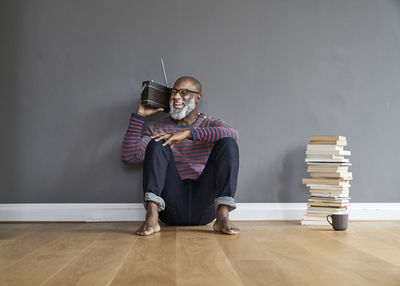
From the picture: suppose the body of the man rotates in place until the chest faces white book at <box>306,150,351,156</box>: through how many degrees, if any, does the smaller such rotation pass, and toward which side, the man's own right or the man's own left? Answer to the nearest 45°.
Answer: approximately 90° to the man's own left

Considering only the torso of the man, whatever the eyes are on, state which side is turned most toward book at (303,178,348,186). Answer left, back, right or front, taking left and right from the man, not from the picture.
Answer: left

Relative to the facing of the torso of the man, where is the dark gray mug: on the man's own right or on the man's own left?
on the man's own left

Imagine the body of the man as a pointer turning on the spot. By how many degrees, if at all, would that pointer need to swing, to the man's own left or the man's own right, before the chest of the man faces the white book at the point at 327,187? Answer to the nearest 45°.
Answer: approximately 90° to the man's own left

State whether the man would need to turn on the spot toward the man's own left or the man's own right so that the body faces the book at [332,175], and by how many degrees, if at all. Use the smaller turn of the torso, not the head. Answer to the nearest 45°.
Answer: approximately 90° to the man's own left

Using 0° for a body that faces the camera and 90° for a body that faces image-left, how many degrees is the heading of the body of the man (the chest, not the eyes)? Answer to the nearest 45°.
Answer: approximately 0°

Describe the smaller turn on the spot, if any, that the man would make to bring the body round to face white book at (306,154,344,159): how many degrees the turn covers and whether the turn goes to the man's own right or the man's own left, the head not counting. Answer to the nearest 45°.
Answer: approximately 90° to the man's own left

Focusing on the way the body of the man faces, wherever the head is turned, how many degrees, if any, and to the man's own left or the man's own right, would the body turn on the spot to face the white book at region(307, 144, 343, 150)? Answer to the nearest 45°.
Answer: approximately 90° to the man's own left
